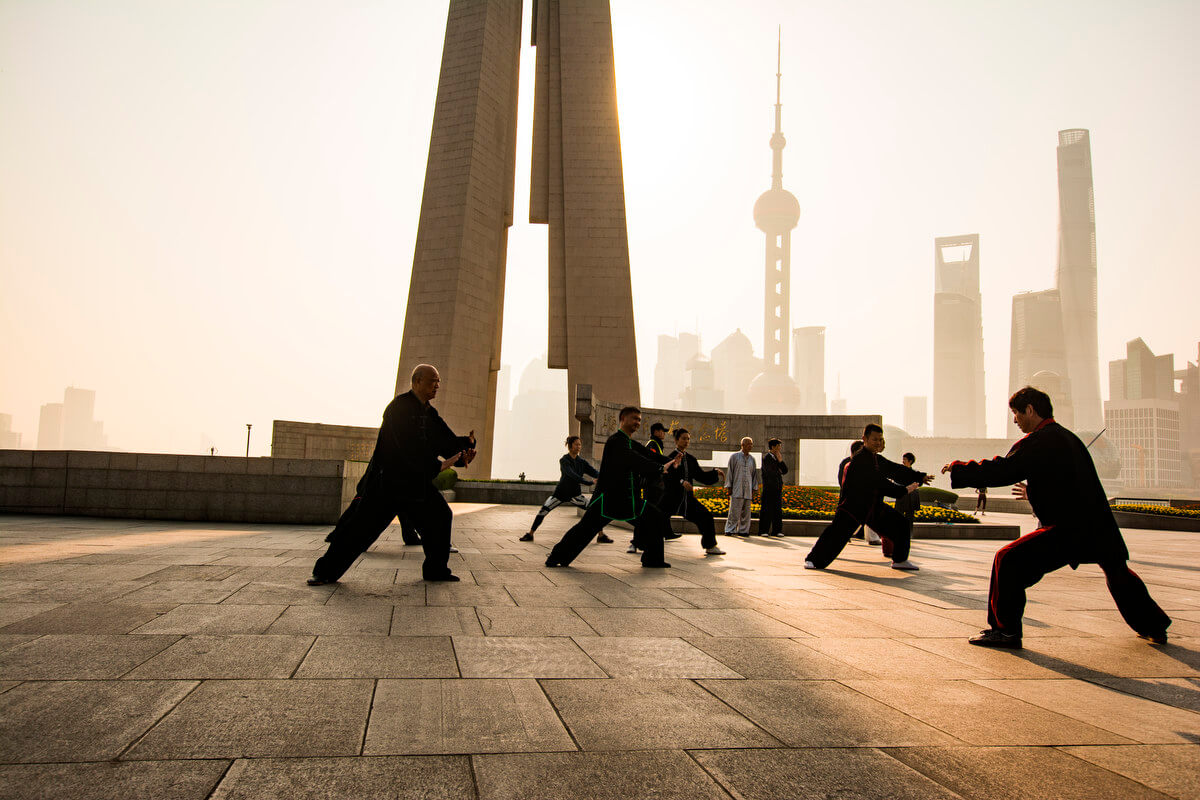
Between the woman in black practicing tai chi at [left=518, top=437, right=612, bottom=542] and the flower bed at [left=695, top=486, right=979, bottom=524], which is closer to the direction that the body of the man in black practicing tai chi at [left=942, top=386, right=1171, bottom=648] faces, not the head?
the woman in black practicing tai chi

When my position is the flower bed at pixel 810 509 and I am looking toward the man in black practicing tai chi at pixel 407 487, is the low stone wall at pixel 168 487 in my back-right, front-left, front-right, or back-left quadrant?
front-right

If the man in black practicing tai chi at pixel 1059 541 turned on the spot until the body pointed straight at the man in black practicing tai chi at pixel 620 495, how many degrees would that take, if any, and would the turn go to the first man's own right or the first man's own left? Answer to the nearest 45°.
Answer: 0° — they already face them

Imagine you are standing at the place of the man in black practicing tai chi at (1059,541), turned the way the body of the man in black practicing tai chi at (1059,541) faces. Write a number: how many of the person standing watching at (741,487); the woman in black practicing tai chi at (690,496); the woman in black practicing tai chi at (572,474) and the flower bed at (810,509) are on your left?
0

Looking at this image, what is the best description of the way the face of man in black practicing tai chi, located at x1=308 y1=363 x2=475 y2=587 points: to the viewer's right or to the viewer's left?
to the viewer's right

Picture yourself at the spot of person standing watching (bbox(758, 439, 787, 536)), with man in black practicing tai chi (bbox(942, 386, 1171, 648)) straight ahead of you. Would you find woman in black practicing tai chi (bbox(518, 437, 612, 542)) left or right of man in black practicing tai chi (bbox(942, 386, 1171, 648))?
right

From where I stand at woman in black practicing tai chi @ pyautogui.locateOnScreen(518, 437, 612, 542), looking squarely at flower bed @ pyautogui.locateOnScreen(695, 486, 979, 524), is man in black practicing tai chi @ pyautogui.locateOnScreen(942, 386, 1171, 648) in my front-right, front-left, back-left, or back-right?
back-right

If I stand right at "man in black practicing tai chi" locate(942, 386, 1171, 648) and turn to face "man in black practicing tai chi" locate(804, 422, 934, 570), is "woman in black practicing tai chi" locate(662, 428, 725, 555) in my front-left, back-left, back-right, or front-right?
front-left

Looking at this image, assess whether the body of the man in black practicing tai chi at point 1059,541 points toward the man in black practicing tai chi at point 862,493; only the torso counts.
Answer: no

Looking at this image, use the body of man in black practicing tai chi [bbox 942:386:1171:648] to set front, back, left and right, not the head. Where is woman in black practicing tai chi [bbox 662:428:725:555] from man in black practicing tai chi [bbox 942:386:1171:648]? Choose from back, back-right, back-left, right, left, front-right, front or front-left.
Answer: front-right

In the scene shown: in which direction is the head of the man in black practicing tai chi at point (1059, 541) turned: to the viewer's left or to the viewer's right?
to the viewer's left

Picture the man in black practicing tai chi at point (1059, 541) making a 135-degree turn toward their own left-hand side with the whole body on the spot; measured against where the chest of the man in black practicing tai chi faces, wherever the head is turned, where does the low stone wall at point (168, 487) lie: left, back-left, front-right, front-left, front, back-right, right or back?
back-right

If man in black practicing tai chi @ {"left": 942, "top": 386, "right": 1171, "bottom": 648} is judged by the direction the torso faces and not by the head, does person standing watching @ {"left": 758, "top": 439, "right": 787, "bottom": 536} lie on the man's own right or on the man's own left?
on the man's own right

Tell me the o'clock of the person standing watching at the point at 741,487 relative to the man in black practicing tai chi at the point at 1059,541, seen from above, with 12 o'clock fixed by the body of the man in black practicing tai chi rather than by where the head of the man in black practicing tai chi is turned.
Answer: The person standing watching is roughly at 2 o'clock from the man in black practicing tai chi.

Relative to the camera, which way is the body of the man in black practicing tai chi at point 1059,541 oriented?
to the viewer's left

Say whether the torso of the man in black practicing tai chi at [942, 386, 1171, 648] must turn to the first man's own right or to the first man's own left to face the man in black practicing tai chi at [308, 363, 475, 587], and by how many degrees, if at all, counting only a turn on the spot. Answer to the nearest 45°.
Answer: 0° — they already face them
